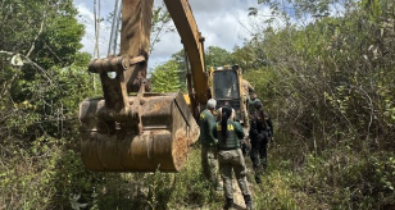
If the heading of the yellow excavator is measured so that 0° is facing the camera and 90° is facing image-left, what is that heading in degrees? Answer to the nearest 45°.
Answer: approximately 45°

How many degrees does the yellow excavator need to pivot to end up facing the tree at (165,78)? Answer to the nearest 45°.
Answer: approximately 135° to its right
